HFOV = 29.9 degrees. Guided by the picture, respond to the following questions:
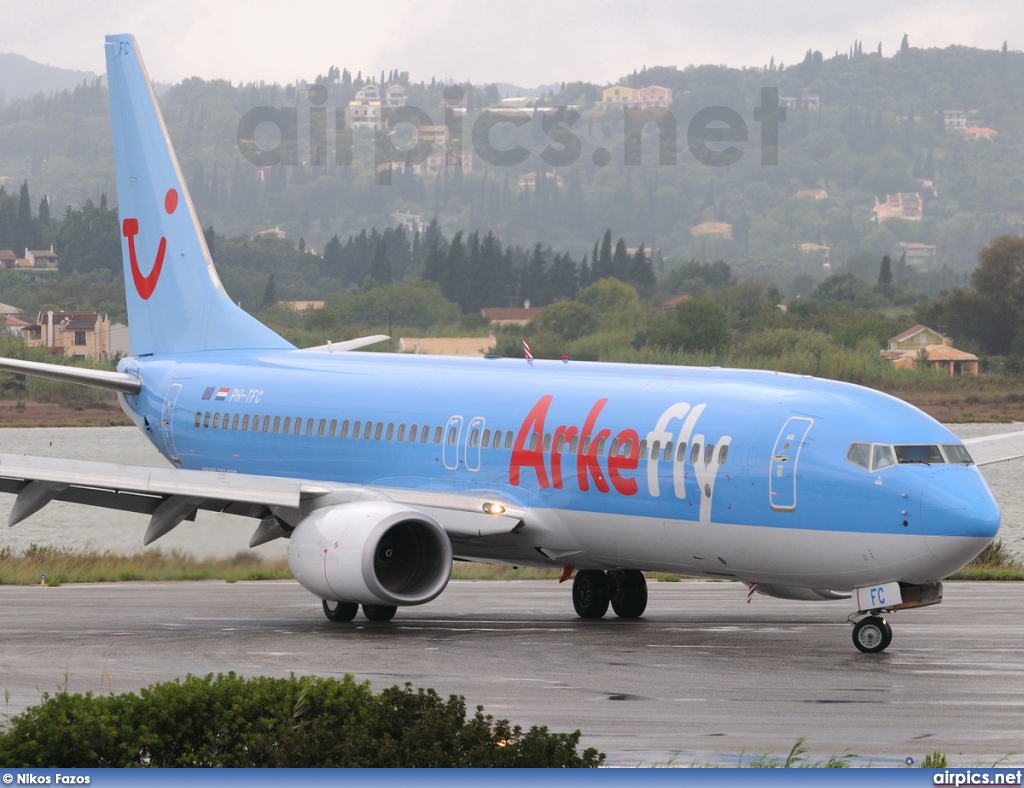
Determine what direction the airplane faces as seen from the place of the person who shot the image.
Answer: facing the viewer and to the right of the viewer

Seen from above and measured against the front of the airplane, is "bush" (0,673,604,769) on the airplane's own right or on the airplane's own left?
on the airplane's own right
